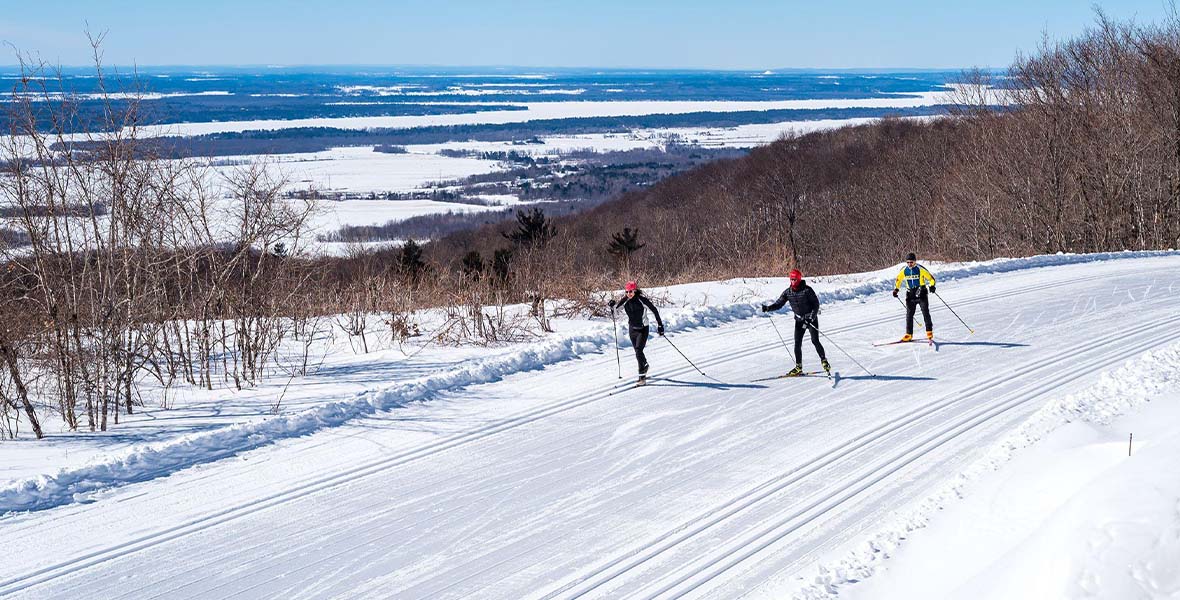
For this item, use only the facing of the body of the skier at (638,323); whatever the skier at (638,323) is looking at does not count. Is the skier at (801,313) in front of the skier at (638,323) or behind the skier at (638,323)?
behind

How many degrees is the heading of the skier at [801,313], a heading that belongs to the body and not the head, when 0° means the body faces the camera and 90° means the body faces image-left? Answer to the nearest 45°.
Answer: approximately 45°

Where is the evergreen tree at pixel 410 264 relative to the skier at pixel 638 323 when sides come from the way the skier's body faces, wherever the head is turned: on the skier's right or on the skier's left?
on the skier's right

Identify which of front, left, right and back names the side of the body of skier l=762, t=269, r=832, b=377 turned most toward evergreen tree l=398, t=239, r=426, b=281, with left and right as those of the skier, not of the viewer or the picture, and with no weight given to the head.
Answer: right

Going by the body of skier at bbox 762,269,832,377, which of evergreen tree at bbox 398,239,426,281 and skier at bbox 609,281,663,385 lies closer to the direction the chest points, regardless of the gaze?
the skier

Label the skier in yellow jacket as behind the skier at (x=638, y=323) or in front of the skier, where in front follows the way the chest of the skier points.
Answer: behind

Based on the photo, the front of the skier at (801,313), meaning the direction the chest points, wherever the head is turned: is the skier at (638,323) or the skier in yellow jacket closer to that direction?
the skier

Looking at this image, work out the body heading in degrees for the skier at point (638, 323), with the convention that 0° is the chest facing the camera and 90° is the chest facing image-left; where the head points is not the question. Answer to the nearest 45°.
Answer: approximately 45°

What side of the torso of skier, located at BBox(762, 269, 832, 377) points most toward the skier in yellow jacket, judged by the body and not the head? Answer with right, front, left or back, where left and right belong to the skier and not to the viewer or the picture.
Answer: back
